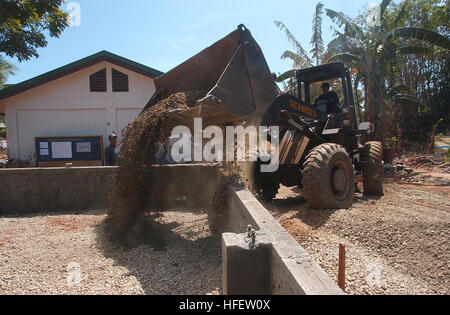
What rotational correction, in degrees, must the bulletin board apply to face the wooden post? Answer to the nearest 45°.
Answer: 0° — it already faces it

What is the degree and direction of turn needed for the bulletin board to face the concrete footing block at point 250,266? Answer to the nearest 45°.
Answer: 0° — it already faces it

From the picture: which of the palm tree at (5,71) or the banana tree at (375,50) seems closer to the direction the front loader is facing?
the palm tree

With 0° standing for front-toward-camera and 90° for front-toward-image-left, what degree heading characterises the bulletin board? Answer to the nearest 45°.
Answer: approximately 0°

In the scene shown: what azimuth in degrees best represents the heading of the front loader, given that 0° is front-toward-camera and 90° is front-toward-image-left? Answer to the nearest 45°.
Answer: approximately 45°

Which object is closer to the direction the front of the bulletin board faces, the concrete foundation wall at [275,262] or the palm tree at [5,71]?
the concrete foundation wall

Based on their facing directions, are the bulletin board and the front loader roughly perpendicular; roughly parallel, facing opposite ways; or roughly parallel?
roughly perpendicular

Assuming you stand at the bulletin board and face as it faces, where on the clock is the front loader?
The front loader is roughly at 11 o'clock from the bulletin board.

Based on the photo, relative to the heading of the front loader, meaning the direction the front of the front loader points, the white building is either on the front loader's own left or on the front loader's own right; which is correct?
on the front loader's own right

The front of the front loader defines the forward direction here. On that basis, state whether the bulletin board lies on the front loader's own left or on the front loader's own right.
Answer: on the front loader's own right

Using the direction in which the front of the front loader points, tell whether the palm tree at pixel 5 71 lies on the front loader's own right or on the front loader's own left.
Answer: on the front loader's own right
